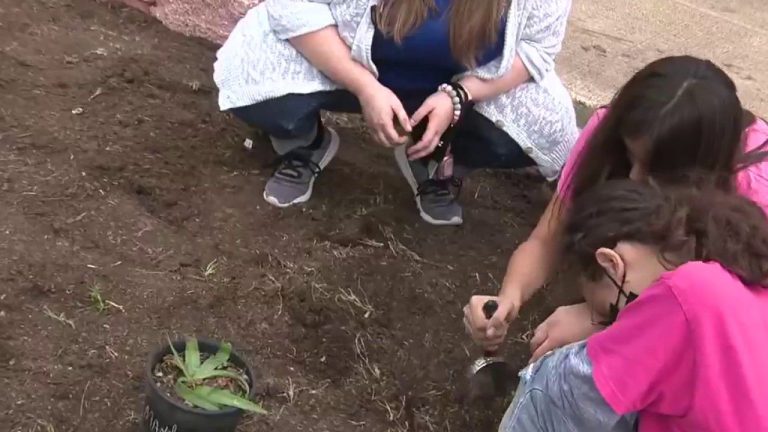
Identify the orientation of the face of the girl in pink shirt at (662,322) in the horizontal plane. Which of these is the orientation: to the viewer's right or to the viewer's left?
to the viewer's left

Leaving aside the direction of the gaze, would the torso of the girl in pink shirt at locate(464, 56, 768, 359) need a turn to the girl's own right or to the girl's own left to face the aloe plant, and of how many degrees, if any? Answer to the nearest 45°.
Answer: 0° — they already face it

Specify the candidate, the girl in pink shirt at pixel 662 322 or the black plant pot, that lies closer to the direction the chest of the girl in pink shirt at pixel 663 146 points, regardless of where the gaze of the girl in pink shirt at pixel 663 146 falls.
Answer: the black plant pot

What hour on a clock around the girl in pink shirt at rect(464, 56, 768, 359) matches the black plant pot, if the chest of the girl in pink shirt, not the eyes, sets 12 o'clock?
The black plant pot is roughly at 12 o'clock from the girl in pink shirt.

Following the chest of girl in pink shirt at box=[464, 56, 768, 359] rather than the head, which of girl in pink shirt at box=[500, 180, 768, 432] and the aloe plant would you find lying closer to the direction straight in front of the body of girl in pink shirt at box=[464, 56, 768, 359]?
the aloe plant
